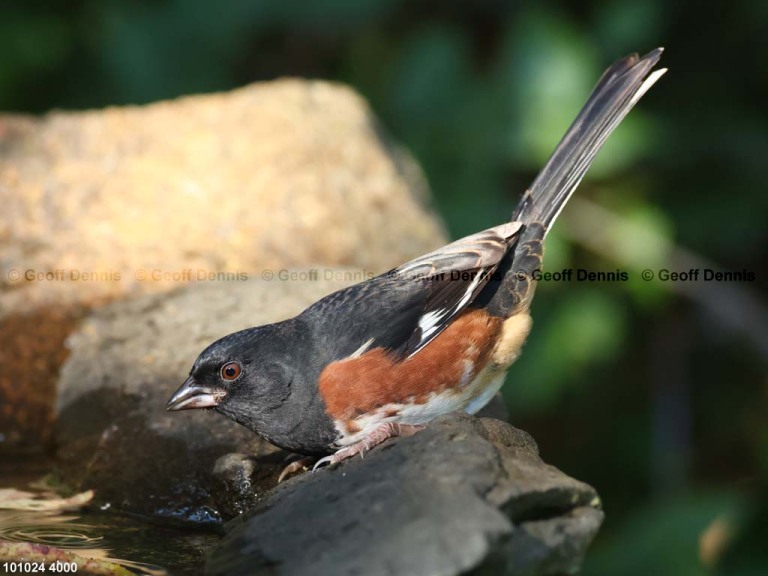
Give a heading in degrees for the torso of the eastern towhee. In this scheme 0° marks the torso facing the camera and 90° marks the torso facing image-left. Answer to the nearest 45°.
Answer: approximately 90°

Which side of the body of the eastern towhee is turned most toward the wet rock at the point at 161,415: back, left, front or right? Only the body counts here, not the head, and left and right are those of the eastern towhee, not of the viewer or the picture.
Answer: front
